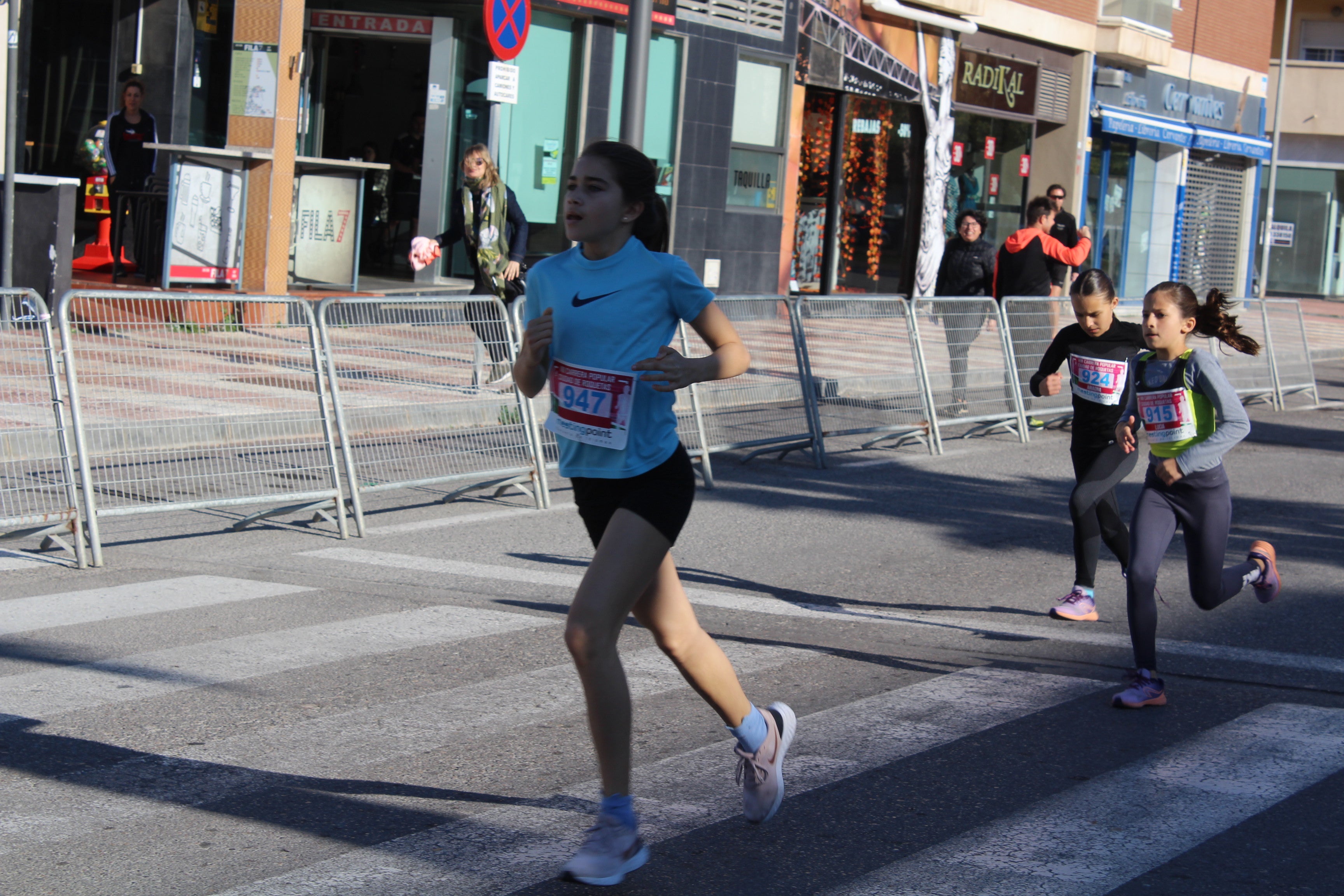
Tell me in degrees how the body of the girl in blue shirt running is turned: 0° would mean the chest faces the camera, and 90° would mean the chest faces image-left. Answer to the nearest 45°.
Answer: approximately 45°

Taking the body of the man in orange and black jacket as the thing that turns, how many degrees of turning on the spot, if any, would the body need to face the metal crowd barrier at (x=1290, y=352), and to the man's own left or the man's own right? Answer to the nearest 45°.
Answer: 0° — they already face it

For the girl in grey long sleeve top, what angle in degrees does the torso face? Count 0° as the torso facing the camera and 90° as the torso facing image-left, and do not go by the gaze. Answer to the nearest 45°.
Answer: approximately 45°

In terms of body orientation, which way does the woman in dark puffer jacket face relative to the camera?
toward the camera

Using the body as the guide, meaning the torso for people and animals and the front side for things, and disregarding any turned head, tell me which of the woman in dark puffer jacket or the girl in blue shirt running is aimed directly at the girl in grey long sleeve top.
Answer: the woman in dark puffer jacket

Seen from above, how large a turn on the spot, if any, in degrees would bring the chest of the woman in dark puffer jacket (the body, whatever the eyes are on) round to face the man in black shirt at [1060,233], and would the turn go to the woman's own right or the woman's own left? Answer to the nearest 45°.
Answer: approximately 135° to the woman's own left

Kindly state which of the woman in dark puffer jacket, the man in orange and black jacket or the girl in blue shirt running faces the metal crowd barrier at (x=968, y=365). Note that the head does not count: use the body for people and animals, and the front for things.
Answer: the woman in dark puffer jacket

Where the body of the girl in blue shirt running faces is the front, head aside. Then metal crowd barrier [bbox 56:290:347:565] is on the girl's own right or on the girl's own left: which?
on the girl's own right

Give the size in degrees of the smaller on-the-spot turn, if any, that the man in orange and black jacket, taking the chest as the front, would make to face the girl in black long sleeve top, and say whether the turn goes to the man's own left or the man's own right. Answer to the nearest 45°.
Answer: approximately 135° to the man's own right

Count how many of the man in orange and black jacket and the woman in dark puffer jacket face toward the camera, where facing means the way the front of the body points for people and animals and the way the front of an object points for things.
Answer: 1

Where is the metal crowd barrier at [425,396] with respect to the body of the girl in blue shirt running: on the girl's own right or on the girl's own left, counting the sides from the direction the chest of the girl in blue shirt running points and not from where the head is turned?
on the girl's own right

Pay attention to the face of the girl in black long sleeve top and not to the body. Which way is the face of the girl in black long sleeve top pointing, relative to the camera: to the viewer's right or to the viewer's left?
to the viewer's left

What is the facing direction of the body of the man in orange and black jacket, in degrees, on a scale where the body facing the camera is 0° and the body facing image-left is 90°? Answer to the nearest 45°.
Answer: approximately 225°

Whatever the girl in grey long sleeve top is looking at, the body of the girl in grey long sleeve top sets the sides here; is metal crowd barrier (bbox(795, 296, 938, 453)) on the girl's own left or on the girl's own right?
on the girl's own right

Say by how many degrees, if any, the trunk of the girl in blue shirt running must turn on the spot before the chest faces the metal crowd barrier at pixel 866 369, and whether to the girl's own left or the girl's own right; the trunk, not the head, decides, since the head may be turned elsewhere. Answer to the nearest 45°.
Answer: approximately 135° to the girl's own right
